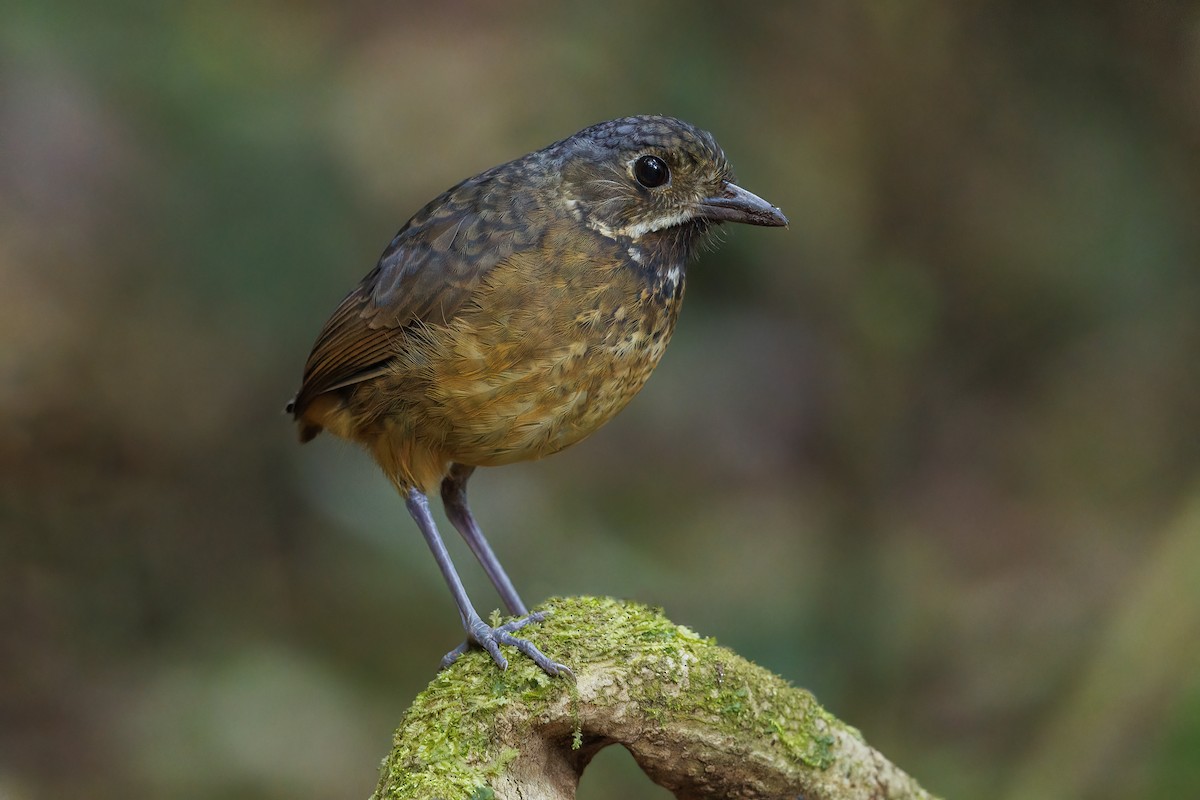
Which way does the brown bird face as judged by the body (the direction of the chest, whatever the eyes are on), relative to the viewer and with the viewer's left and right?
facing to the right of the viewer
